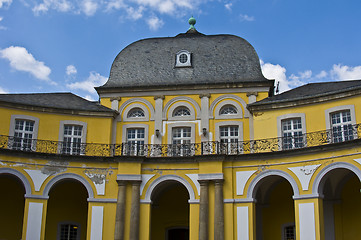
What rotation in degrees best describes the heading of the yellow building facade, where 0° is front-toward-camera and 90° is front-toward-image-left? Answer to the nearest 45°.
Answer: approximately 0°
